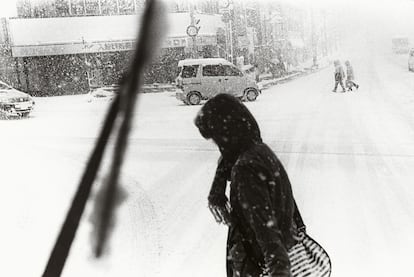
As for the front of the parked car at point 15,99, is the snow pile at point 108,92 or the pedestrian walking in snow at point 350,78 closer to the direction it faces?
the snow pile

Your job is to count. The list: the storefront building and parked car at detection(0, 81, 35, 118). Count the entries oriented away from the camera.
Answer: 0

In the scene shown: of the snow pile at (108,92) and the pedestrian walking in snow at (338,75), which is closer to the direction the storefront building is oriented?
the snow pile

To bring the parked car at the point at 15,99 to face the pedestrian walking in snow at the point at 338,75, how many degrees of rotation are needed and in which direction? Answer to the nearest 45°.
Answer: approximately 90° to its left

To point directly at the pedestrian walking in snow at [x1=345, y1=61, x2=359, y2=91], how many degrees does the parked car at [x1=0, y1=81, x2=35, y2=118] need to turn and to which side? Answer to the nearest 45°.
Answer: approximately 90° to its left

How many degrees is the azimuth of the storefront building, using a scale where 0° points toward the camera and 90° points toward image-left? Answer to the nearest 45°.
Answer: approximately 0°

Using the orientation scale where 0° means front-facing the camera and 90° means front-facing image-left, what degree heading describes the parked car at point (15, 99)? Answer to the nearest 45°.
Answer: approximately 315°
